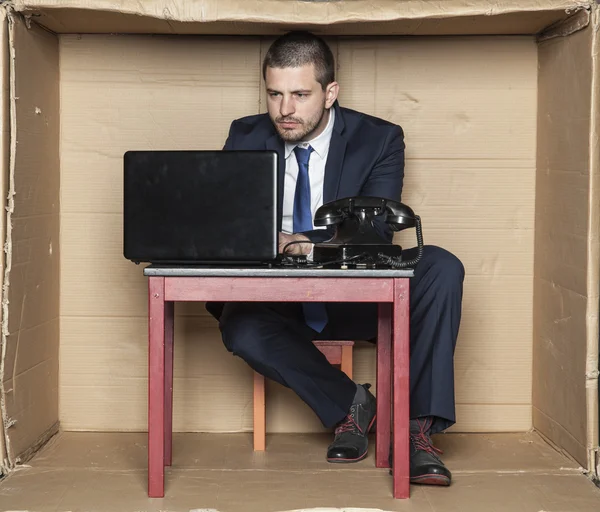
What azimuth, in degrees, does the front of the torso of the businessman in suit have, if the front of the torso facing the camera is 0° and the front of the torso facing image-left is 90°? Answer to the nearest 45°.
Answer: approximately 0°

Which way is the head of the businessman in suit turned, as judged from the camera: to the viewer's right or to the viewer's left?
to the viewer's left

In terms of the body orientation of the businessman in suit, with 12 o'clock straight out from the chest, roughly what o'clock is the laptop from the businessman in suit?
The laptop is roughly at 1 o'clock from the businessman in suit.
